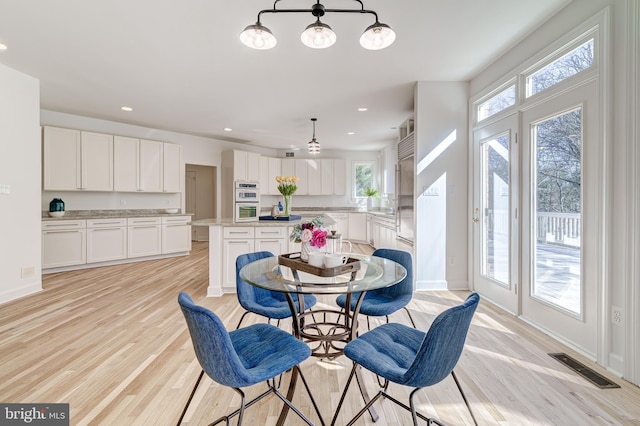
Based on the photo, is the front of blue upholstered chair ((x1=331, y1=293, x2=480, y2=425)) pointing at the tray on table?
yes

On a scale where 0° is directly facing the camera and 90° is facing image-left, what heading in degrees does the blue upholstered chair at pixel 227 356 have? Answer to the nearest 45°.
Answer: approximately 225°

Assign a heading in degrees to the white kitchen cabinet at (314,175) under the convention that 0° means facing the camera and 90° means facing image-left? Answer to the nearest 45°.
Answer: approximately 0°

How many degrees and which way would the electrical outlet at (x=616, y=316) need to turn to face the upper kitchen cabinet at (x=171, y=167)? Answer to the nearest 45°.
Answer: approximately 45° to its right

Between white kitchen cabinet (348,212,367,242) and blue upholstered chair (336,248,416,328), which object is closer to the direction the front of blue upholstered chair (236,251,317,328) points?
the blue upholstered chair

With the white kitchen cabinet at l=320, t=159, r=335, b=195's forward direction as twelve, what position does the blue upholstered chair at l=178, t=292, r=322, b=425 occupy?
The blue upholstered chair is roughly at 12 o'clock from the white kitchen cabinet.

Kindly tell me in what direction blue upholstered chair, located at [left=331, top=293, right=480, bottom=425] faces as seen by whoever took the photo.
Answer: facing away from the viewer and to the left of the viewer

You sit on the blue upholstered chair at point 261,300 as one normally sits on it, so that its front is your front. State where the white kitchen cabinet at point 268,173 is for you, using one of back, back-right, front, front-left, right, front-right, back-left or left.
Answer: back-left

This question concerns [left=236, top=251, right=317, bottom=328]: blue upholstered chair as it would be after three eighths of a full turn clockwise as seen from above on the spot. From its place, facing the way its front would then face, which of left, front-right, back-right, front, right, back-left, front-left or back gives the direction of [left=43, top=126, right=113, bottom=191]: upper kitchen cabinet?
front-right
